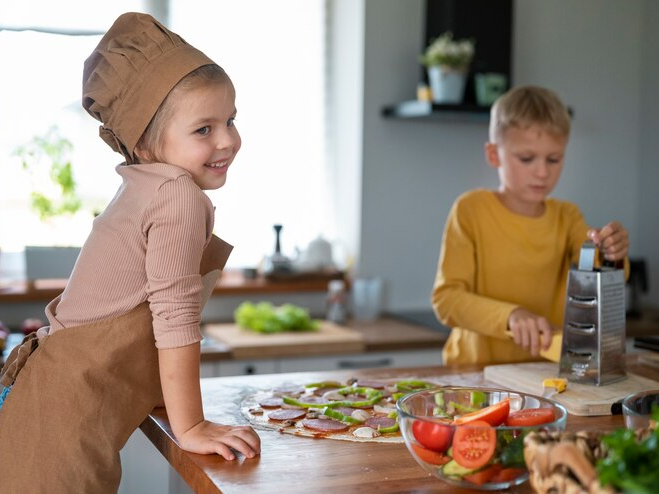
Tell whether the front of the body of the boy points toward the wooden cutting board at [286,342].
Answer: no

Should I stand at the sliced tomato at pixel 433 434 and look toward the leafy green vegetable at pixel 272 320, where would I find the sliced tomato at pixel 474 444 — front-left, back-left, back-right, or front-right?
back-right

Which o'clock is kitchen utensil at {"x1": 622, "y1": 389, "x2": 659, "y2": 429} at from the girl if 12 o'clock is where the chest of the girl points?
The kitchen utensil is roughly at 1 o'clock from the girl.

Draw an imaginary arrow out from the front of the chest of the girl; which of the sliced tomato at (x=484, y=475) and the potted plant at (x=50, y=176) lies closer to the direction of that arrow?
the sliced tomato

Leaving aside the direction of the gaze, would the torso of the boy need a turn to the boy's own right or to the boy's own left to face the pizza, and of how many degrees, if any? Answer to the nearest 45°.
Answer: approximately 45° to the boy's own right

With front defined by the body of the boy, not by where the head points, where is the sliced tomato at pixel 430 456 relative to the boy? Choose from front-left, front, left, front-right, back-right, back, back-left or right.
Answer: front-right

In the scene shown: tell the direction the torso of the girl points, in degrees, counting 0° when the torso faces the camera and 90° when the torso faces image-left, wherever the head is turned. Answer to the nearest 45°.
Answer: approximately 270°

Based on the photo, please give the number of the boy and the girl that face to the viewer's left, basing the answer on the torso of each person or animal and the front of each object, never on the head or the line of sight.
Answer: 0

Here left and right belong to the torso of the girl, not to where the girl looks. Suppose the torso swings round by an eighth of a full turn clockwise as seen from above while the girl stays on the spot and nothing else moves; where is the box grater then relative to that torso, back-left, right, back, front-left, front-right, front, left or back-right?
front-left

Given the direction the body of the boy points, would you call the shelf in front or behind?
behind

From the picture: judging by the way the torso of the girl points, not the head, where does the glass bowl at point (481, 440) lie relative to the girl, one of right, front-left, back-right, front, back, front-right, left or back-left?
front-right

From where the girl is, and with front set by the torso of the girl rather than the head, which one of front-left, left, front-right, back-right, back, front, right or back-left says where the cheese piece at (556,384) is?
front

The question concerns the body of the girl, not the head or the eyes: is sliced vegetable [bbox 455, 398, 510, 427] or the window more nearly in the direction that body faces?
the sliced vegetable

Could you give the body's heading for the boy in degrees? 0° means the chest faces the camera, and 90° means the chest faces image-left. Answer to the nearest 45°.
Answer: approximately 315°

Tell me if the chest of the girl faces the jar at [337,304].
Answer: no

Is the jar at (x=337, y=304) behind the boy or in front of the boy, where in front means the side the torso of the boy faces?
behind

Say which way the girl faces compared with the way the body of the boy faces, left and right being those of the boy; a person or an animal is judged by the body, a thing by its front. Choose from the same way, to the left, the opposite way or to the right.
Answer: to the left

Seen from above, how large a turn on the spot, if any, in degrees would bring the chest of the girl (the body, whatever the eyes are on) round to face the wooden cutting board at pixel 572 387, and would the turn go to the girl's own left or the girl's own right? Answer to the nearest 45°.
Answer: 0° — they already face it
